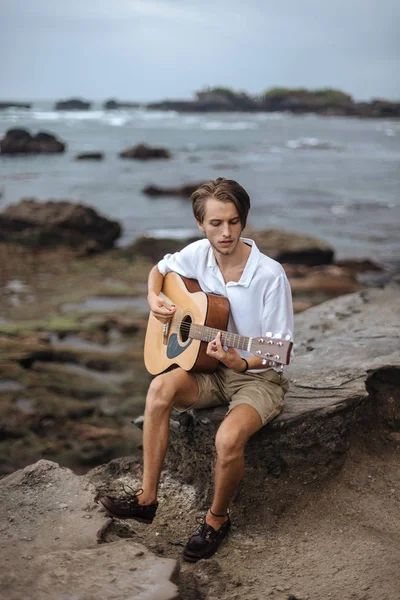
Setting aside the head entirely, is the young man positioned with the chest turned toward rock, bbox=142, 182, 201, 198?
no

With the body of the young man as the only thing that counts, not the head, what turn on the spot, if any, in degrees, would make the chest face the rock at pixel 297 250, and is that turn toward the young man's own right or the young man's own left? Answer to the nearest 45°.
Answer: approximately 135° to the young man's own right

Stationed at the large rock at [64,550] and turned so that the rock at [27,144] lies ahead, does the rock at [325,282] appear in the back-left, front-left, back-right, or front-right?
front-right

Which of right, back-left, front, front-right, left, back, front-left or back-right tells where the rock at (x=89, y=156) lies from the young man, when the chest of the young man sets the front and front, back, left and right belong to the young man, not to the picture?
back-right

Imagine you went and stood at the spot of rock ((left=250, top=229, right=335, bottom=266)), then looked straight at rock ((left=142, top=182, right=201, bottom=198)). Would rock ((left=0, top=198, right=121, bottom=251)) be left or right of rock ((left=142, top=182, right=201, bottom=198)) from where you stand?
left

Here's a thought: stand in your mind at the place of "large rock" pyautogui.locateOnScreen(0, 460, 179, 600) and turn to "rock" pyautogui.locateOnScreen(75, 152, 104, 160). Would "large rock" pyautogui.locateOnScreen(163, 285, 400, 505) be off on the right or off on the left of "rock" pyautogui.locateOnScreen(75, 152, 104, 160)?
right

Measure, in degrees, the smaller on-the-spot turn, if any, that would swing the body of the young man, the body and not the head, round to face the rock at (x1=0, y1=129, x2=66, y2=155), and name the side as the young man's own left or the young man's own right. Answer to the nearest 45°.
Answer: approximately 135° to the young man's own right

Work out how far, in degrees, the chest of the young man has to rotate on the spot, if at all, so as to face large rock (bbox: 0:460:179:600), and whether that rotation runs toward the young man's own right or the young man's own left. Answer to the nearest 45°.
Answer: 0° — they already face it

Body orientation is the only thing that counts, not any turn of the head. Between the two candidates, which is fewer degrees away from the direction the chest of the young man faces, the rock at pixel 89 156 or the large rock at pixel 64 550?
the large rock

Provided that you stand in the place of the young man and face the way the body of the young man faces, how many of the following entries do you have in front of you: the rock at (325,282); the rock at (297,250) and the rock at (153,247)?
0

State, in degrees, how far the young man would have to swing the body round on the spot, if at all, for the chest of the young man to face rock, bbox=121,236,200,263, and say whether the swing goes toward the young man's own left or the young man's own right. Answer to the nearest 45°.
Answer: approximately 135° to the young man's own right

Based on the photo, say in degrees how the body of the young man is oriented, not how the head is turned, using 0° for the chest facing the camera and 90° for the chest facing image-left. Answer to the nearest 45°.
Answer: approximately 45°

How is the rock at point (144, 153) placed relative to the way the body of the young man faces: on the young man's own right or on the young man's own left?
on the young man's own right
